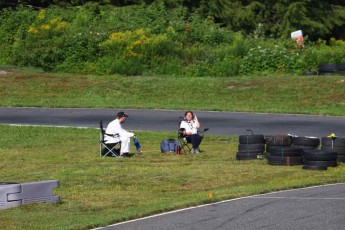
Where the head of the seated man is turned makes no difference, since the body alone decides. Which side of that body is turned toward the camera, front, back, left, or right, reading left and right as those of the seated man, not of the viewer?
right

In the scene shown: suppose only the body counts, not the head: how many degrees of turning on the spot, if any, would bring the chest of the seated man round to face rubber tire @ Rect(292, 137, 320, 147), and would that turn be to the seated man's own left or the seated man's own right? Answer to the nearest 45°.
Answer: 0° — they already face it

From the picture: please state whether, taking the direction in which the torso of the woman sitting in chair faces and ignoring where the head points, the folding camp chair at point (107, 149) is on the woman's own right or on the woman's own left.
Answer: on the woman's own right

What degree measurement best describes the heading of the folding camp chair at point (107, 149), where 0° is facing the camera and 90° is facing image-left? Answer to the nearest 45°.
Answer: approximately 270°

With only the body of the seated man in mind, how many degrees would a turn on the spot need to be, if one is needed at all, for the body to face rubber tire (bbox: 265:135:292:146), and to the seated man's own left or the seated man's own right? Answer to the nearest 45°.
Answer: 0° — they already face it

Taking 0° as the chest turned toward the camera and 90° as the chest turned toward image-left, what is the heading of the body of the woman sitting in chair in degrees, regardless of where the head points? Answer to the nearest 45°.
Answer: approximately 315°

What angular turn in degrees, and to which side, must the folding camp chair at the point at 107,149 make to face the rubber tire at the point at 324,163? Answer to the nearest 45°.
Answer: approximately 45° to its right

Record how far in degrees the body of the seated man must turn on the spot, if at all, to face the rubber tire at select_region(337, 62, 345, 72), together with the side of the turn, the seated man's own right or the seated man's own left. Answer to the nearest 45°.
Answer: approximately 45° to the seated man's own left
